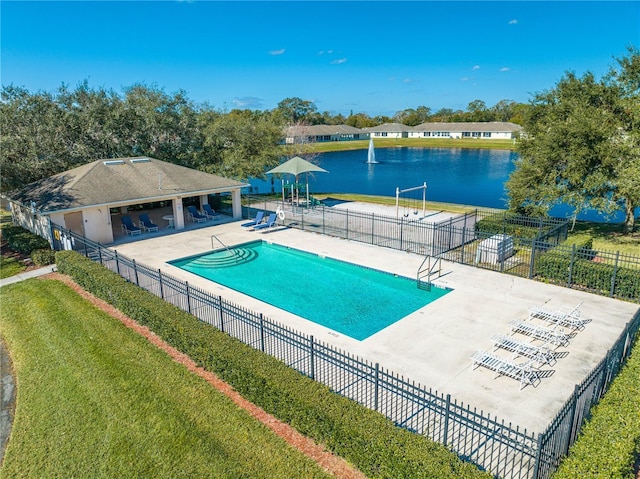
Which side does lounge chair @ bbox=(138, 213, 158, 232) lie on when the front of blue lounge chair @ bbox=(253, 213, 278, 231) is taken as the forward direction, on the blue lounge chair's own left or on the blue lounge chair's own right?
on the blue lounge chair's own right

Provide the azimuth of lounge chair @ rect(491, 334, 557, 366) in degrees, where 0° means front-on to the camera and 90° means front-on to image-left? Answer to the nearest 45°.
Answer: approximately 135°

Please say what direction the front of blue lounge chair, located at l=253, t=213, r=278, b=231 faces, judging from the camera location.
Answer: facing the viewer and to the left of the viewer

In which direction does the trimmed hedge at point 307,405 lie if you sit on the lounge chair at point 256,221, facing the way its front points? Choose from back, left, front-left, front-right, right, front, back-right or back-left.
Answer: front-left

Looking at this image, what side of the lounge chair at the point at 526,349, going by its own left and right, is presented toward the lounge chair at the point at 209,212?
front

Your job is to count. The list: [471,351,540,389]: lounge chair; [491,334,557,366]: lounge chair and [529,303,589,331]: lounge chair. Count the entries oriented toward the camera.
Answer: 0

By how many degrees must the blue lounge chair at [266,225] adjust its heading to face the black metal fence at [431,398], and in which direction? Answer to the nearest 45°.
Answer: approximately 45° to its left

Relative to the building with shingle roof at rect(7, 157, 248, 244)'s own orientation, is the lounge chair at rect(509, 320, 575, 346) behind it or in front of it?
in front

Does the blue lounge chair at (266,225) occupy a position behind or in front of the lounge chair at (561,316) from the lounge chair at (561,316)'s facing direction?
in front

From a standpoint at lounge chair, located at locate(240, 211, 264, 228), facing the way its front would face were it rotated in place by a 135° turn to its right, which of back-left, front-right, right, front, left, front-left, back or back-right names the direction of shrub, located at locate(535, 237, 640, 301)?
back-right

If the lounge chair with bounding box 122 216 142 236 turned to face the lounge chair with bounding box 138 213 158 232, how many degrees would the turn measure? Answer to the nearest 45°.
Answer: approximately 90° to its left

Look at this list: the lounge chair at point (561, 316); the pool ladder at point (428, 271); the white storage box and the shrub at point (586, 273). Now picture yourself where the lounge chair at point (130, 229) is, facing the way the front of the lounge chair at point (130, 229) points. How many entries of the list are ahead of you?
4

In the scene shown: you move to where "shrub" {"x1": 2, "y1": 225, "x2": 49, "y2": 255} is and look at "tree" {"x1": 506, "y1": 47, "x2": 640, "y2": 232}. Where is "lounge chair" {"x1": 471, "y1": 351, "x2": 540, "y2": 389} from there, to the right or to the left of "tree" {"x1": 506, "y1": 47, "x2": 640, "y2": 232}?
right

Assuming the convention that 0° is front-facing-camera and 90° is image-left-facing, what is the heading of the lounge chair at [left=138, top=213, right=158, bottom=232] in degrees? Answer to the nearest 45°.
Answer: approximately 315°

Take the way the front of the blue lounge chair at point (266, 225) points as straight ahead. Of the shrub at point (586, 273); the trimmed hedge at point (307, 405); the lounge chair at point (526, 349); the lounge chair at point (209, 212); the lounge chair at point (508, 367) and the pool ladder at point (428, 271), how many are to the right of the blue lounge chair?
1

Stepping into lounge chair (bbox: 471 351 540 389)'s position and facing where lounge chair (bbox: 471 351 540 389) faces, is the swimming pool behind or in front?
in front

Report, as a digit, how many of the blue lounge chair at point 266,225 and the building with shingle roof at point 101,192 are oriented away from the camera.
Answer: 0
